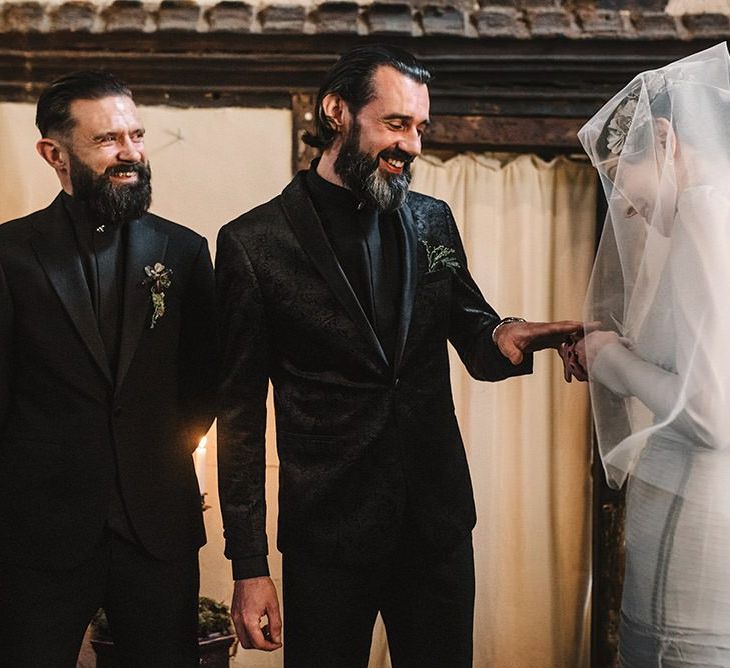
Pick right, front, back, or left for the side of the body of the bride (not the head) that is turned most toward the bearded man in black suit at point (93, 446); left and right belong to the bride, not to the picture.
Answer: front

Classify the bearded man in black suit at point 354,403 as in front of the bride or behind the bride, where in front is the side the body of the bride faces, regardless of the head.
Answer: in front

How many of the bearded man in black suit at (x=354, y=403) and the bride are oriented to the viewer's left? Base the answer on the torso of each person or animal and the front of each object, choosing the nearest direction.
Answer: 1

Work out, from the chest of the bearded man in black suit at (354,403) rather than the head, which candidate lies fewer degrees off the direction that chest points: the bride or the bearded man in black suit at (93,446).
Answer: the bride

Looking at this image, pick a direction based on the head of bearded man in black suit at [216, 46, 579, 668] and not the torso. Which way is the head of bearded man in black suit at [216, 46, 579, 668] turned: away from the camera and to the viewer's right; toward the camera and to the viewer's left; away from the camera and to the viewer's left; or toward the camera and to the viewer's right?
toward the camera and to the viewer's right

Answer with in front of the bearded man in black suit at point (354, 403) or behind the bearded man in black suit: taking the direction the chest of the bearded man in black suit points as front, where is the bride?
in front

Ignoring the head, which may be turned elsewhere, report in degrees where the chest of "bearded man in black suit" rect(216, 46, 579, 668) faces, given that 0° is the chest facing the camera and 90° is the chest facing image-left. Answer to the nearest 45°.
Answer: approximately 315°

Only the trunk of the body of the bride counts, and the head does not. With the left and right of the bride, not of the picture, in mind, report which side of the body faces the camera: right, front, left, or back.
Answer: left

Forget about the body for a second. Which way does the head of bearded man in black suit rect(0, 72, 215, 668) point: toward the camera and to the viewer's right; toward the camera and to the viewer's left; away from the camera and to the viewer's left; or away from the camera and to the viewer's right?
toward the camera and to the viewer's right

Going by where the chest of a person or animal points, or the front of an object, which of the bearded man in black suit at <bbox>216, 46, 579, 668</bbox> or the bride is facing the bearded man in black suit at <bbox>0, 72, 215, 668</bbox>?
the bride
